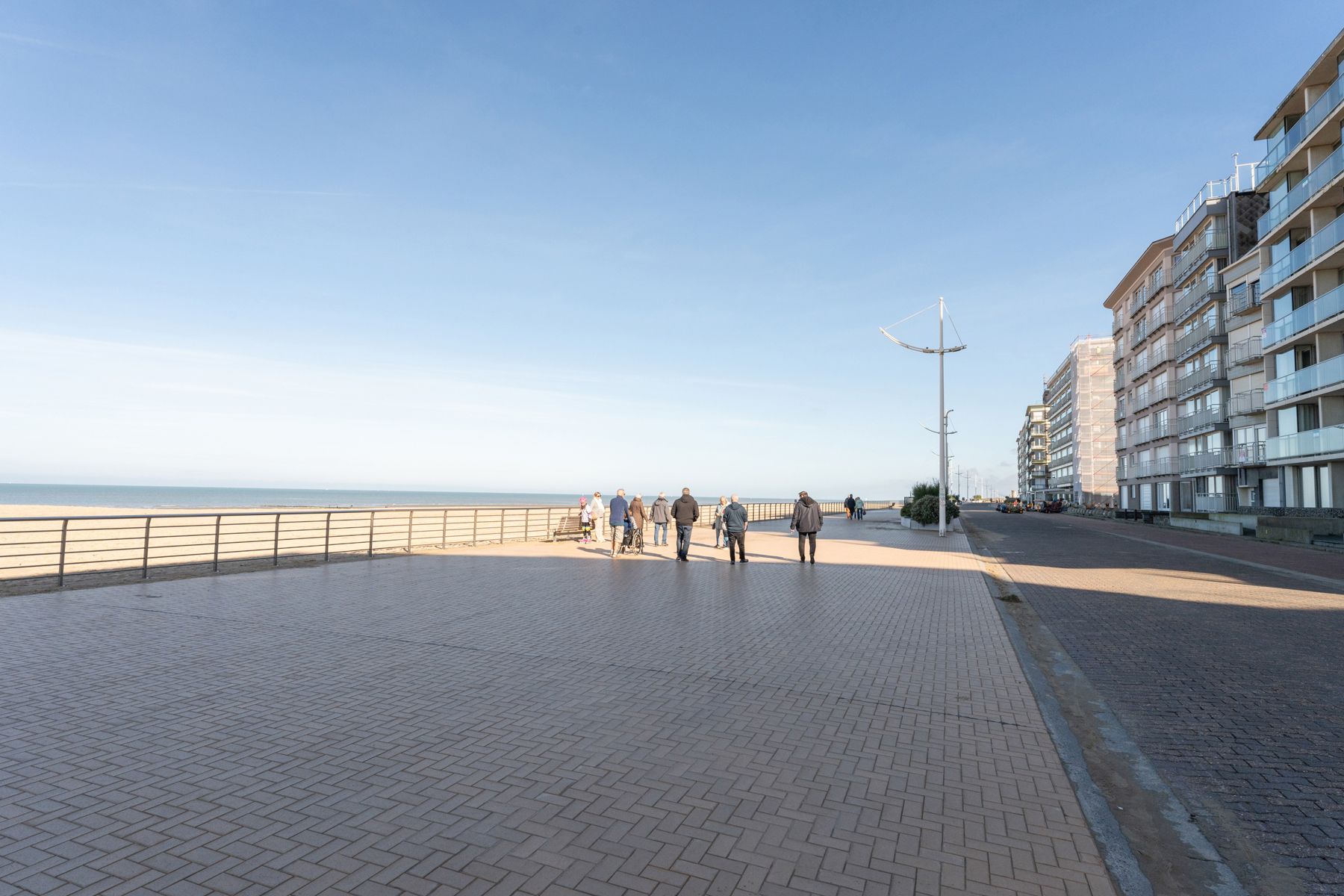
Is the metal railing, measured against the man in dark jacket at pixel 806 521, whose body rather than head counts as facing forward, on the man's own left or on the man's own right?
on the man's own left

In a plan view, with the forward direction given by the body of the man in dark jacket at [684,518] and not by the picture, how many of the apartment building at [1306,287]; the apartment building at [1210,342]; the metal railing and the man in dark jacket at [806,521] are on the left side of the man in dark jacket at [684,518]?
1

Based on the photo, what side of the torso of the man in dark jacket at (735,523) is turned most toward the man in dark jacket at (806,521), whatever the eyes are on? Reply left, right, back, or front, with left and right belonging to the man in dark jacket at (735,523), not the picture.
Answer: right

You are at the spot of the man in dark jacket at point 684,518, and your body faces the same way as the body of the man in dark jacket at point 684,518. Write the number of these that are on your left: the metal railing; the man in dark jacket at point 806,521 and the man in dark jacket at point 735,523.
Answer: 1

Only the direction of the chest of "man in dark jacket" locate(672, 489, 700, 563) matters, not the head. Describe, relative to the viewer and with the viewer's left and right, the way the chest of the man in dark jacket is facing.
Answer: facing away from the viewer

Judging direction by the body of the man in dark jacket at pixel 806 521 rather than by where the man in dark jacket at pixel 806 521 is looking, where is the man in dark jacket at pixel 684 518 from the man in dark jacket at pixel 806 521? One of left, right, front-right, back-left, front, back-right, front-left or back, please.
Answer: left

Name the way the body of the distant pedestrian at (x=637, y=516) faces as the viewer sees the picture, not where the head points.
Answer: away from the camera

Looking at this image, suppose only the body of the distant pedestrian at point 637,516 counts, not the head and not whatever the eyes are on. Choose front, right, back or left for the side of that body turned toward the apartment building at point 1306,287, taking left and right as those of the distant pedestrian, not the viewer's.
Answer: right

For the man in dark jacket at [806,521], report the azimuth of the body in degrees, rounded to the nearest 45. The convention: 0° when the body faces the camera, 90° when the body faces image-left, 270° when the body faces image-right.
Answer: approximately 180°

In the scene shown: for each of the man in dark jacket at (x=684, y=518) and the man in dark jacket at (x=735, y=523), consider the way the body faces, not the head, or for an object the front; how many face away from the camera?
2

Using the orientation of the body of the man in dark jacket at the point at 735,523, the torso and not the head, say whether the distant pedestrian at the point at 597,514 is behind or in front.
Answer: in front
